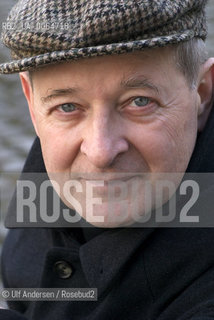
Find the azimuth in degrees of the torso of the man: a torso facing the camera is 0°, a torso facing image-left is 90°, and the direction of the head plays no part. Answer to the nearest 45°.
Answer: approximately 45°
